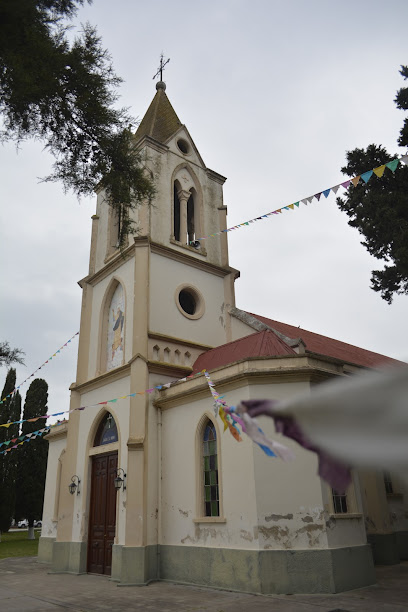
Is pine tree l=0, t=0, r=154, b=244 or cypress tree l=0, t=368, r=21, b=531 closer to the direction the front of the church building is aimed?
the pine tree

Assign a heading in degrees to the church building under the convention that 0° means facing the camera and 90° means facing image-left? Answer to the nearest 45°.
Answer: approximately 45°

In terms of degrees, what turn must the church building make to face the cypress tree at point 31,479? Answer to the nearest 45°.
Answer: approximately 90° to its right

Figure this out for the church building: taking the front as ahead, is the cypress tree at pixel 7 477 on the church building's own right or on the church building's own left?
on the church building's own right
